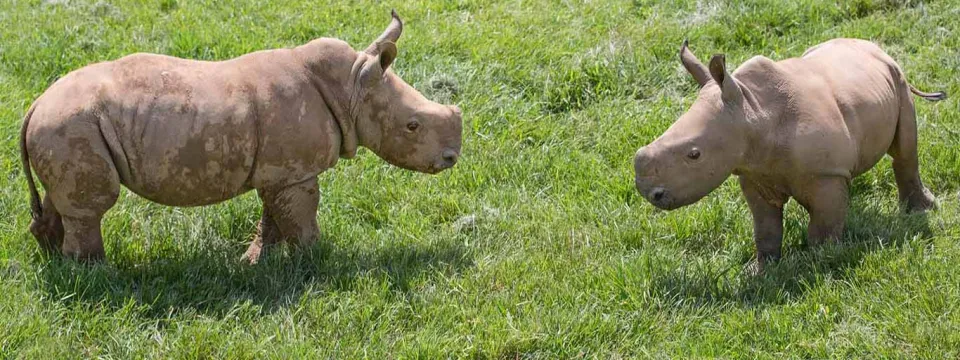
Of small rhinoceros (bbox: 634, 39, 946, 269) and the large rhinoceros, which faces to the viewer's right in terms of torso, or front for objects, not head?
the large rhinoceros

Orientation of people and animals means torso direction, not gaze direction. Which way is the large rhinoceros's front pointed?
to the viewer's right

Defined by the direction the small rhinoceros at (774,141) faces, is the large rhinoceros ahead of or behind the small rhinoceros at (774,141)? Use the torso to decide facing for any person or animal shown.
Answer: ahead

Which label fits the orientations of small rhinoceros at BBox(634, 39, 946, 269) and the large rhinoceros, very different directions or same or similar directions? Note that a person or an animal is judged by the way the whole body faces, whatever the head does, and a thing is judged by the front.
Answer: very different directions

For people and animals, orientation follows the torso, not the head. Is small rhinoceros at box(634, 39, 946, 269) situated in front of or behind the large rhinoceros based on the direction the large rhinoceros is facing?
in front

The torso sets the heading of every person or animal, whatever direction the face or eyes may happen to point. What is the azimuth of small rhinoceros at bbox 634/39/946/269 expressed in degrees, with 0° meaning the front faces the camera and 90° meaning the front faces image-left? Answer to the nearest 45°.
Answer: approximately 45°

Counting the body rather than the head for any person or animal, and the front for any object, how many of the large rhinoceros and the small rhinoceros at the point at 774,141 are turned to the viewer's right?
1
